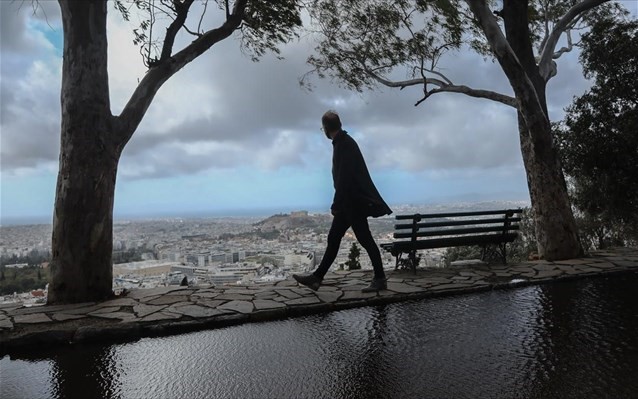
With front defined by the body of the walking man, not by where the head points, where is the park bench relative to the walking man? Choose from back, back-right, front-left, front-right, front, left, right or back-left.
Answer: back-right

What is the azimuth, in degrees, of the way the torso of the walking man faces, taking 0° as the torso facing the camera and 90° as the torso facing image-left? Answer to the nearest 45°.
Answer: approximately 90°

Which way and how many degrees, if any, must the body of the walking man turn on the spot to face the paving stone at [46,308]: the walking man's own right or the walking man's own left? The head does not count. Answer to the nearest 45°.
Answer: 0° — they already face it

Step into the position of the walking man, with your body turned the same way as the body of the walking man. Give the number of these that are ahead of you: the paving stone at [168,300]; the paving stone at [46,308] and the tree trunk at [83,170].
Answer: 3

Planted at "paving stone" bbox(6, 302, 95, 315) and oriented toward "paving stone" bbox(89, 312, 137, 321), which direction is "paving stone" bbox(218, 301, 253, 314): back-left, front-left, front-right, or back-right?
front-left

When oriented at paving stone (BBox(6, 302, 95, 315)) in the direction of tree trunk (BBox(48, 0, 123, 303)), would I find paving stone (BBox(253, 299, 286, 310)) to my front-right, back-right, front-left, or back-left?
front-right

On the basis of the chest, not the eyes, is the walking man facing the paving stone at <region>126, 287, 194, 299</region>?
yes

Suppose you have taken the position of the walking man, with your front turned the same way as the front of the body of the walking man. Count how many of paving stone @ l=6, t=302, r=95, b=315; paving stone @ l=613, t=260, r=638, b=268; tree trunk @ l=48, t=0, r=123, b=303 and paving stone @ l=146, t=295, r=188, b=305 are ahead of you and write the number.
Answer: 3

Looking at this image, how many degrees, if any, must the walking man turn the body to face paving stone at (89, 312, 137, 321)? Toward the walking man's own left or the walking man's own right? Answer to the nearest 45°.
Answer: approximately 45° to the walking man's own left

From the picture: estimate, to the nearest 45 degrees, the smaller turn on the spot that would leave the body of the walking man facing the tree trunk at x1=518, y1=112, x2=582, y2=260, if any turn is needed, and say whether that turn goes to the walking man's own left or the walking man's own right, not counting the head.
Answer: approximately 135° to the walking man's own right

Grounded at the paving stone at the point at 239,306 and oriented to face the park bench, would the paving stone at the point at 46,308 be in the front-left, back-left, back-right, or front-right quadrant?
back-left

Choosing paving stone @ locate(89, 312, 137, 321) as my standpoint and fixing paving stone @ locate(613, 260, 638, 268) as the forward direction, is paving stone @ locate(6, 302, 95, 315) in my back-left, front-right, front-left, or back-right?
back-left

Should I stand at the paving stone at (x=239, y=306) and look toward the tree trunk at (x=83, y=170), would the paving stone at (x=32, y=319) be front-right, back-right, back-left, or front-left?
front-left

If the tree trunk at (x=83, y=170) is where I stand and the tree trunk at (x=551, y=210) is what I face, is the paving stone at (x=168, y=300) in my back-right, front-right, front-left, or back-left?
front-right
